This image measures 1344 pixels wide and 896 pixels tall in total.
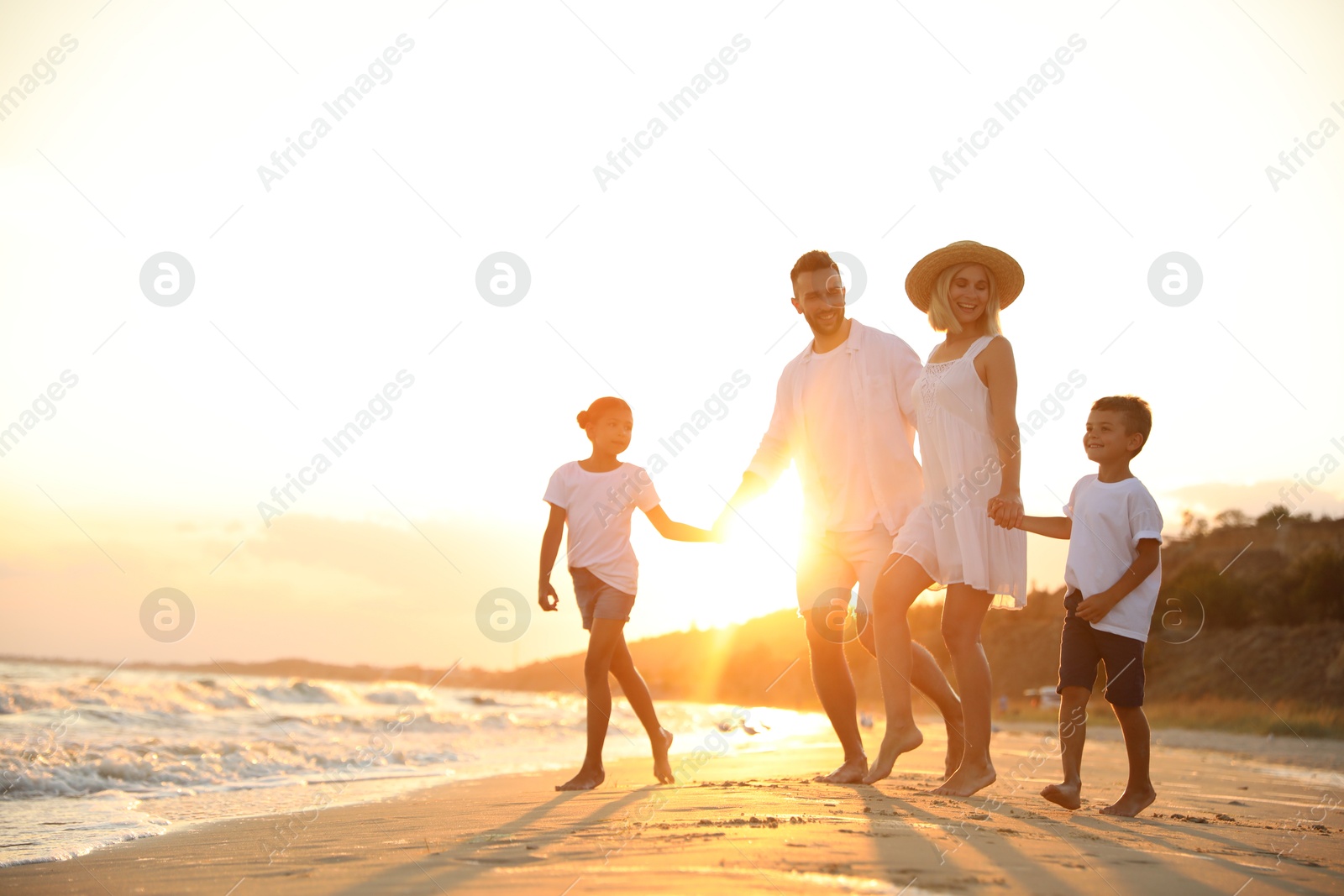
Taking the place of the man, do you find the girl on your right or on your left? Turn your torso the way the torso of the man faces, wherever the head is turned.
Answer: on your right

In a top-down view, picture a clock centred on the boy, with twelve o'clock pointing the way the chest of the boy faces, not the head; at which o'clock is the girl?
The girl is roughly at 2 o'clock from the boy.

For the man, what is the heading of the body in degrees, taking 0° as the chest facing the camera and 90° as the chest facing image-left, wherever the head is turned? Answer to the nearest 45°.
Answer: approximately 45°

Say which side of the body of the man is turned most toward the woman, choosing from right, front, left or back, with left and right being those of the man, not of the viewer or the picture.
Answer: left

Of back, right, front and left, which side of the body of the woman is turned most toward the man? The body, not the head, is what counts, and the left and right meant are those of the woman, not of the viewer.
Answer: right

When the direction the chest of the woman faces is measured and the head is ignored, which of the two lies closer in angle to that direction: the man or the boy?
the man

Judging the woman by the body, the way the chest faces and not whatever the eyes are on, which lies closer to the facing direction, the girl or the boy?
the girl

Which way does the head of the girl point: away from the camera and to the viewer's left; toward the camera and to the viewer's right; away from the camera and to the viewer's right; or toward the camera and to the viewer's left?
toward the camera and to the viewer's right
